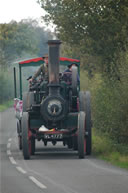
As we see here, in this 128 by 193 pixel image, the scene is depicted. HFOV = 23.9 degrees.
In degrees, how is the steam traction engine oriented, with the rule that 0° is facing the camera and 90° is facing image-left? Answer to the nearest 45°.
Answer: approximately 0°
